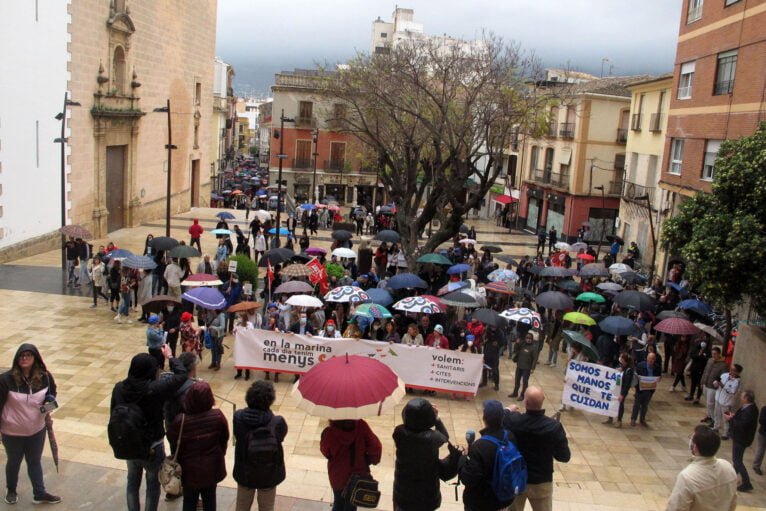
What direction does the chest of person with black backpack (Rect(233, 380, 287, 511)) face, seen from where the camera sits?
away from the camera

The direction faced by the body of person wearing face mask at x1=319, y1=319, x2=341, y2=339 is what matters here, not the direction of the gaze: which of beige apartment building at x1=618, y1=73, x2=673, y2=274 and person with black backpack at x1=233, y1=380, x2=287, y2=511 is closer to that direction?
the person with black backpack

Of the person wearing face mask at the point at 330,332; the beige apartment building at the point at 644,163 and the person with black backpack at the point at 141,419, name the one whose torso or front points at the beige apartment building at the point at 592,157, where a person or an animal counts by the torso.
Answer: the person with black backpack

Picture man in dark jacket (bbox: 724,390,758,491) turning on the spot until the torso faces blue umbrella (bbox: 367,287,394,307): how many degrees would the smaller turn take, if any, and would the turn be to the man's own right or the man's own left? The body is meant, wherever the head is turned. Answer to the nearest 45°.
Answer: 0° — they already face it

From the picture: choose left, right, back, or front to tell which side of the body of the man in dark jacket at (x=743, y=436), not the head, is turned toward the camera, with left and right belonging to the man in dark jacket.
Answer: left

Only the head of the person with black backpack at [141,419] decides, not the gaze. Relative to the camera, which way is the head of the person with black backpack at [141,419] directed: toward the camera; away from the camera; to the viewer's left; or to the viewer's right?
away from the camera

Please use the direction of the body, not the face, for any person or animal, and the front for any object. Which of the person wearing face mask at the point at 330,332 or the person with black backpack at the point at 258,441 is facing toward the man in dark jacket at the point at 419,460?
the person wearing face mask

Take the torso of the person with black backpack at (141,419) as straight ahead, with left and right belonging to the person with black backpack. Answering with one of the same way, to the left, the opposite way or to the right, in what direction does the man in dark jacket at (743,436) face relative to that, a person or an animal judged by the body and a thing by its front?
to the left

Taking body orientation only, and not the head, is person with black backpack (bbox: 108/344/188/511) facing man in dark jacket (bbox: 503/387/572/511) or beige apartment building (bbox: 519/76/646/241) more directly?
the beige apartment building

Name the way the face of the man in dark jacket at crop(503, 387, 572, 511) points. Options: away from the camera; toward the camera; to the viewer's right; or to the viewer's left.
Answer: away from the camera

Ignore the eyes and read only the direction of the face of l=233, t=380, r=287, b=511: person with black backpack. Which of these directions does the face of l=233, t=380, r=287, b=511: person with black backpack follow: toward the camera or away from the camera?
away from the camera

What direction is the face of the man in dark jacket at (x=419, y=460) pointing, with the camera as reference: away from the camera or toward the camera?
away from the camera

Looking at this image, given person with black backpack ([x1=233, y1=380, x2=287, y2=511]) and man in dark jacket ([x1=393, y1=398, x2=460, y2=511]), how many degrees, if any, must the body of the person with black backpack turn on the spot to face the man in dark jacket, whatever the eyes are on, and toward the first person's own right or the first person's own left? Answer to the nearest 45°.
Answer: approximately 90° to the first person's own right

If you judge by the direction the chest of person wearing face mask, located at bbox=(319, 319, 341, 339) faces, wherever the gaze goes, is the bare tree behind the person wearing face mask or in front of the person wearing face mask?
behind
